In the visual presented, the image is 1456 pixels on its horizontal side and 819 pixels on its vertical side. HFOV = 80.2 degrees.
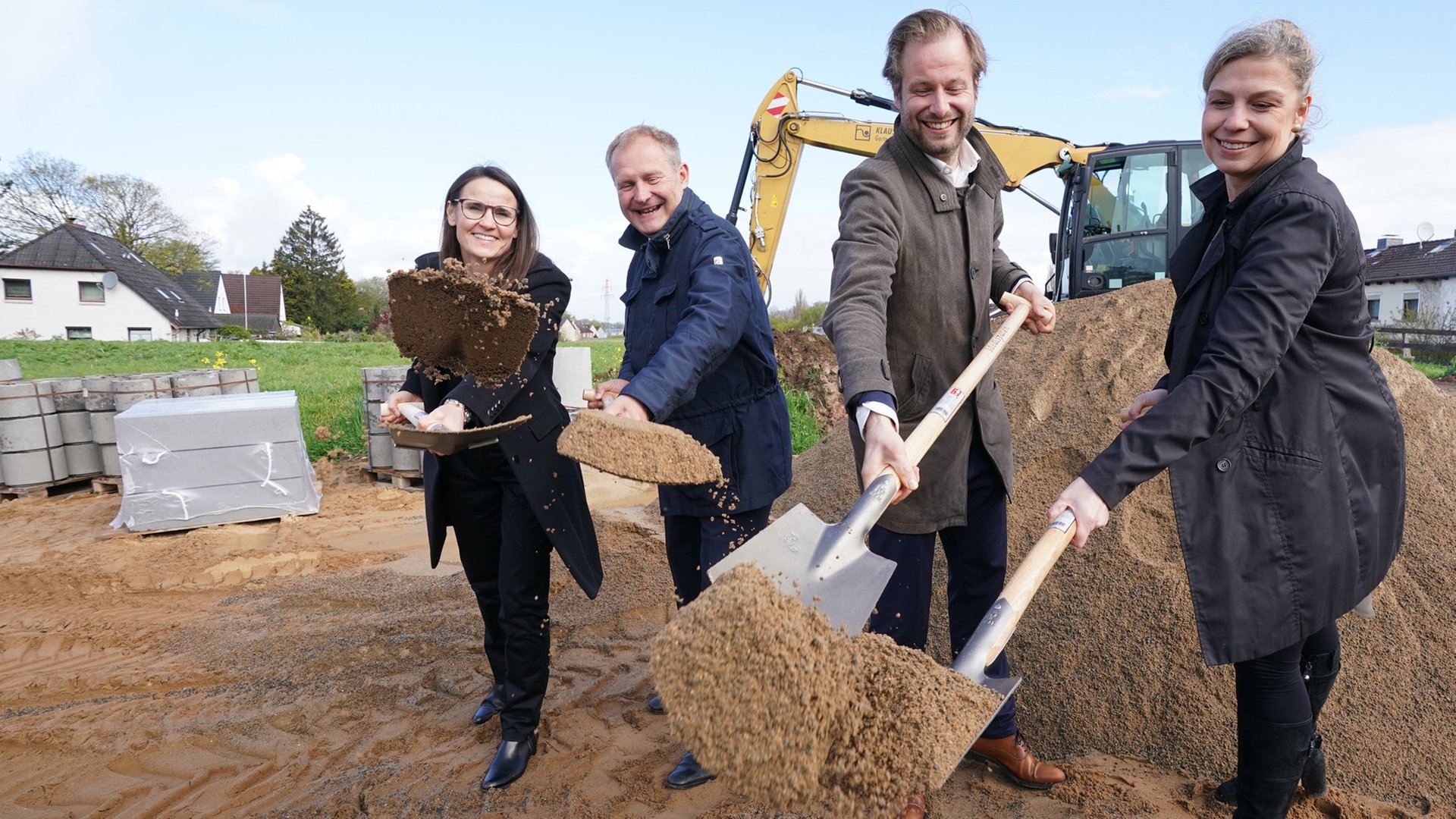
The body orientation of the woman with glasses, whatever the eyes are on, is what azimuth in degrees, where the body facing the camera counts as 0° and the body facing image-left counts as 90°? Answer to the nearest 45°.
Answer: approximately 45°

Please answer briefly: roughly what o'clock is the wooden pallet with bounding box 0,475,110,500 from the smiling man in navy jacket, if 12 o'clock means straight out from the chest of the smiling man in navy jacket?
The wooden pallet is roughly at 3 o'clock from the smiling man in navy jacket.

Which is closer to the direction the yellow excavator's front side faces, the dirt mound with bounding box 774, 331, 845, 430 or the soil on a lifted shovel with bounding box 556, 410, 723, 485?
the dirt mound

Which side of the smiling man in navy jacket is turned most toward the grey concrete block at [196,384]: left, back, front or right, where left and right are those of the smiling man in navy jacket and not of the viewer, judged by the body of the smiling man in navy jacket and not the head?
right

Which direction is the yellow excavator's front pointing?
to the viewer's left

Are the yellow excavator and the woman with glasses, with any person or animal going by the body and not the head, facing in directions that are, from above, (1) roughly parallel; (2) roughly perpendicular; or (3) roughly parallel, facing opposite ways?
roughly perpendicular

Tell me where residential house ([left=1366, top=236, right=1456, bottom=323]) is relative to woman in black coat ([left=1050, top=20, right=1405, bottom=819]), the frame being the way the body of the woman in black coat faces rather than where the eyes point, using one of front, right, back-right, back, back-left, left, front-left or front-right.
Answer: back-right

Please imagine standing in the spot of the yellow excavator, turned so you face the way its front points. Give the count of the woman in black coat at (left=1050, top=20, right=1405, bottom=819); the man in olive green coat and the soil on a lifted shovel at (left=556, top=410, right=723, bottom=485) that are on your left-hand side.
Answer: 3

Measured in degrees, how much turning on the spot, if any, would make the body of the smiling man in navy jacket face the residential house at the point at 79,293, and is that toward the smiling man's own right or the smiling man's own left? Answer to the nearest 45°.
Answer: approximately 90° to the smiling man's own right

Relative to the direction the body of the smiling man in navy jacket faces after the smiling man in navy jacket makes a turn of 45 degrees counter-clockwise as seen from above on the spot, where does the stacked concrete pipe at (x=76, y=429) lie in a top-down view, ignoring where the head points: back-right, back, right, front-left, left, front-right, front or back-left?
back-right

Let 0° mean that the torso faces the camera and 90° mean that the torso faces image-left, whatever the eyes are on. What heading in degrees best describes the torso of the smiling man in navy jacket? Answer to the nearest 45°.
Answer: approximately 45°

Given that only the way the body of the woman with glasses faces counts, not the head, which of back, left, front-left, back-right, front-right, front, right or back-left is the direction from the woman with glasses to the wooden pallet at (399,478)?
back-right

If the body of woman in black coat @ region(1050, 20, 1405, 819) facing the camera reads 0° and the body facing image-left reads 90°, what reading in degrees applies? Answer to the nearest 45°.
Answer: approximately 45°

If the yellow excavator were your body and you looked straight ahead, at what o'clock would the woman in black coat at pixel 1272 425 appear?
The woman in black coat is roughly at 9 o'clock from the yellow excavator.

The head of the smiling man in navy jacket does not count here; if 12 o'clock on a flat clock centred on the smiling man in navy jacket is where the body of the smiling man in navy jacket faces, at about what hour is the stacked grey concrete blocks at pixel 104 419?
The stacked grey concrete blocks is roughly at 3 o'clock from the smiling man in navy jacket.
